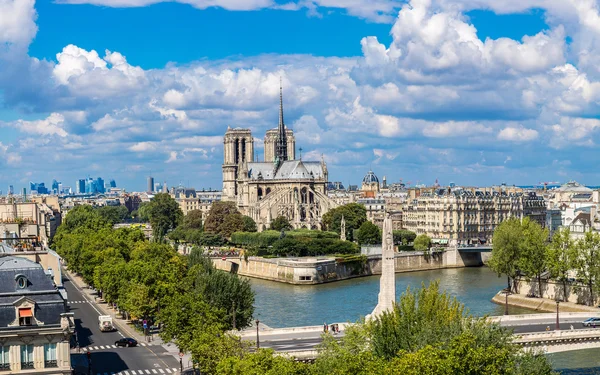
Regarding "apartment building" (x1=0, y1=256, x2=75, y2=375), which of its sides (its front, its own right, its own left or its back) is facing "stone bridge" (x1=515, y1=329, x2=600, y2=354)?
left

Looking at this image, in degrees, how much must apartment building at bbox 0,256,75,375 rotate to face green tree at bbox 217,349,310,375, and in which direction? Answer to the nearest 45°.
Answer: approximately 90° to its left

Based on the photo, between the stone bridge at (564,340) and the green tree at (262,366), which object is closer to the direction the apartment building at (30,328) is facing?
the green tree

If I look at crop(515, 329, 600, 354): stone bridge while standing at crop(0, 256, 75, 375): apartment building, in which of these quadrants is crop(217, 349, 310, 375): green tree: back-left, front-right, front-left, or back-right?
front-right

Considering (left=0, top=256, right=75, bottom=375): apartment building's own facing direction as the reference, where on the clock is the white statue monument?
The white statue monument is roughly at 8 o'clock from the apartment building.

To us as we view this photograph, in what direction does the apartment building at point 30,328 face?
facing the viewer

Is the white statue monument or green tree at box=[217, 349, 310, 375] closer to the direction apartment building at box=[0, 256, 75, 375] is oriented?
the green tree

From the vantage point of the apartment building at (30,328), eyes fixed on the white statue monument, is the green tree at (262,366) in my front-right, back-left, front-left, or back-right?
front-right

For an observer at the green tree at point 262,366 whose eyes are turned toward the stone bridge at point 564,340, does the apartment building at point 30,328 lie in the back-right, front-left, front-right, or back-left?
back-left
